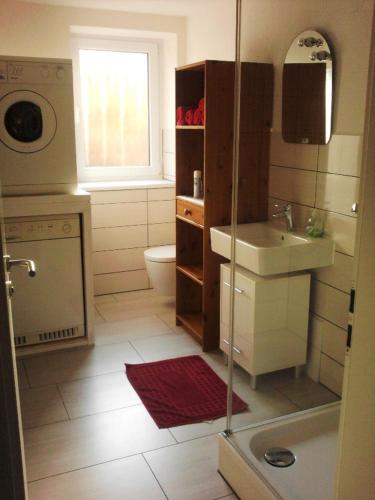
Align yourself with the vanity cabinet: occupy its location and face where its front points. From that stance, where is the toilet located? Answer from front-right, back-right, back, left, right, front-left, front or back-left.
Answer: right

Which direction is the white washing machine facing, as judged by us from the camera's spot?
facing the viewer

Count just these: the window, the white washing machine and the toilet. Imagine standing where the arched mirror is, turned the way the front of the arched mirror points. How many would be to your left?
0

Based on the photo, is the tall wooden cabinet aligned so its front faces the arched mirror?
no

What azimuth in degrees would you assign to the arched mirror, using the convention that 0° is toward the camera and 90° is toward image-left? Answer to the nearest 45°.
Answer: approximately 45°

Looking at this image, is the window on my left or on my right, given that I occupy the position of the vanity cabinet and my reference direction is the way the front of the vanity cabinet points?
on my right

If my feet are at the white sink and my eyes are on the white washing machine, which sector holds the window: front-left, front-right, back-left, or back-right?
front-right

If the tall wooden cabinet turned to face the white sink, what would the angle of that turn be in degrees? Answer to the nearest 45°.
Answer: approximately 90° to its left
